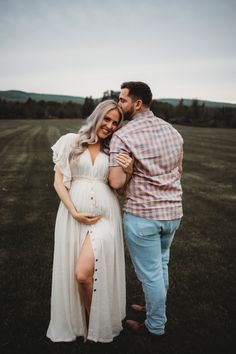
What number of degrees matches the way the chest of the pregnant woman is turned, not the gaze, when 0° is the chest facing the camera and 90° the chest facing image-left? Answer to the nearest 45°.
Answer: approximately 0°

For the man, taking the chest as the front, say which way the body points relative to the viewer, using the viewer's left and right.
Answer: facing away from the viewer and to the left of the viewer

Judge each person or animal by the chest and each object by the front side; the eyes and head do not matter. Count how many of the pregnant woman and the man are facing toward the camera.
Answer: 1

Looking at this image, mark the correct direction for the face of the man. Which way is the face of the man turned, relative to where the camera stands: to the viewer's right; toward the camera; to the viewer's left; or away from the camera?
to the viewer's left

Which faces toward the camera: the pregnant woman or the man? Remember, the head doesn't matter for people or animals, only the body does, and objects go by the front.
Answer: the pregnant woman
